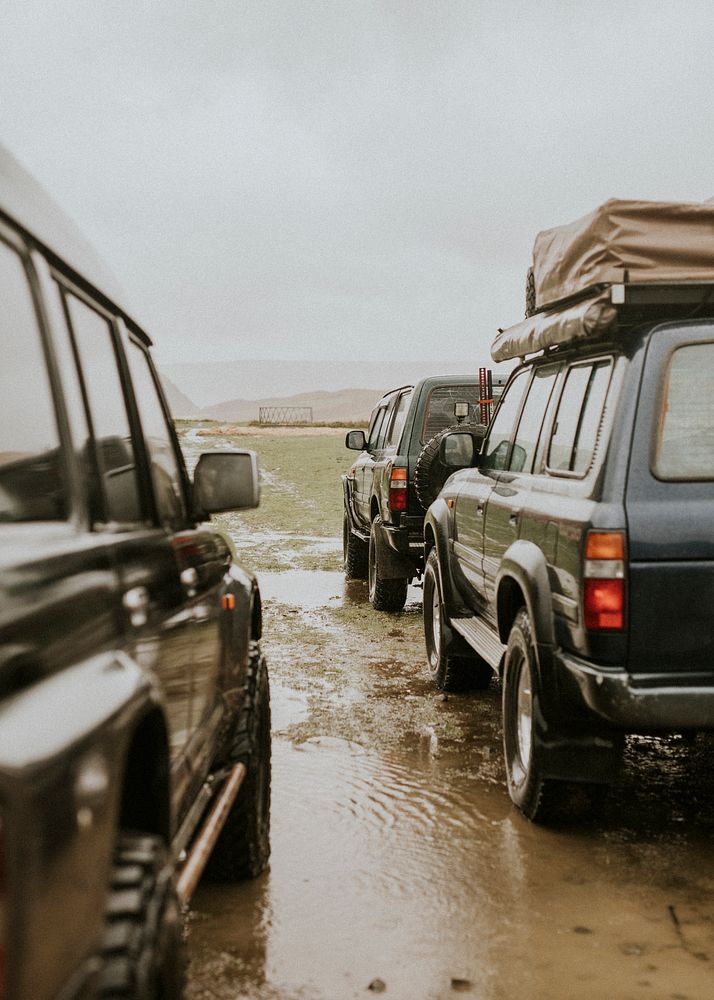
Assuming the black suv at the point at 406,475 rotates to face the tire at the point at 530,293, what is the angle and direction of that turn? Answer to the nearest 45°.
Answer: approximately 180°

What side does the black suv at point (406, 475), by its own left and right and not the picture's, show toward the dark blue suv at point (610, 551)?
back

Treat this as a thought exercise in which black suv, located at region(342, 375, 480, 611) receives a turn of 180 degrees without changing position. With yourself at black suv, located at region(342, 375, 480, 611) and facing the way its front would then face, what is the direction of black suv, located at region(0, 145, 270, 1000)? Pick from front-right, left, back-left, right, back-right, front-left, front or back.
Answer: front

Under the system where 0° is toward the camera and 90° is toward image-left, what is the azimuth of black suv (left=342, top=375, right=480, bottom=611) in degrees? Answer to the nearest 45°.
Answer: approximately 180°
